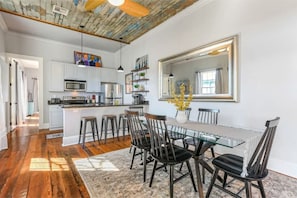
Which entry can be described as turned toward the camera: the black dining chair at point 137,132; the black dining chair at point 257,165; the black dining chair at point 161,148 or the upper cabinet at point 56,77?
the upper cabinet

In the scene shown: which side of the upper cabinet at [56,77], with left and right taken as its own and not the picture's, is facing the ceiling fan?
front

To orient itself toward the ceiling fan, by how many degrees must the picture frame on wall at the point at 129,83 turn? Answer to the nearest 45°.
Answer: approximately 45° to its left

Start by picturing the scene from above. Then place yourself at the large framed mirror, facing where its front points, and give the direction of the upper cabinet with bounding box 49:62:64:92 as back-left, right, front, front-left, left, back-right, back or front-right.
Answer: front-right

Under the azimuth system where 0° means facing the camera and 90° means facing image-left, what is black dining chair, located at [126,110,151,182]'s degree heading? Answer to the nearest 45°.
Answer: approximately 225°

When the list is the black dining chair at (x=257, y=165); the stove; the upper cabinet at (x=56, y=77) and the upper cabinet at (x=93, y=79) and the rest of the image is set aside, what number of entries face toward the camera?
3

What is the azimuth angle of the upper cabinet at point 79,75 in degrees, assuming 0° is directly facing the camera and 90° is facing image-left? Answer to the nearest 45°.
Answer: approximately 0°

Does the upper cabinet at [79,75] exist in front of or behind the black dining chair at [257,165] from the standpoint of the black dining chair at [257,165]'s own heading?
in front
